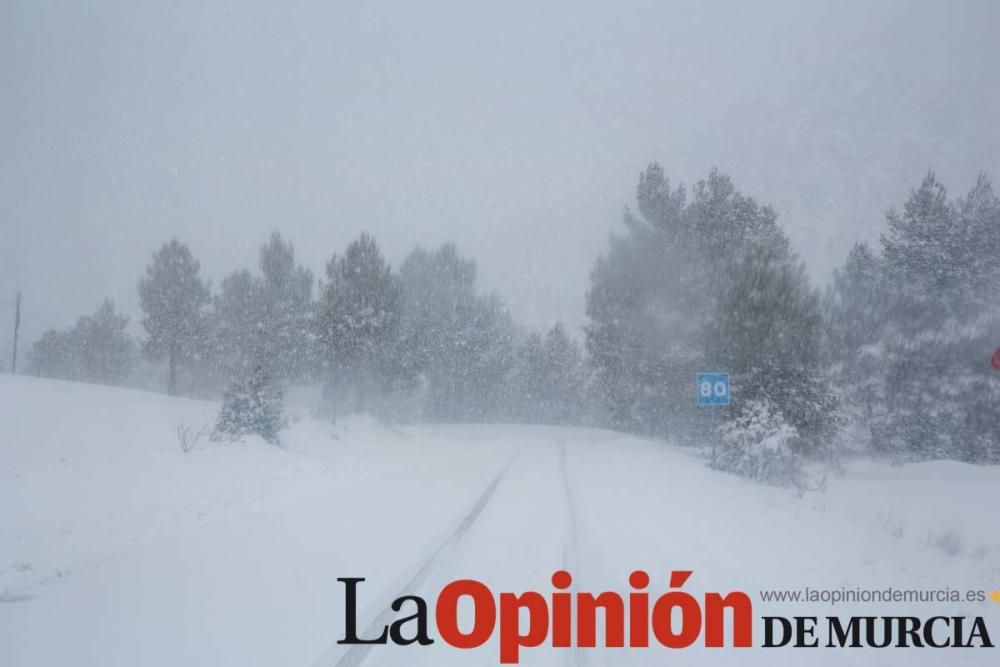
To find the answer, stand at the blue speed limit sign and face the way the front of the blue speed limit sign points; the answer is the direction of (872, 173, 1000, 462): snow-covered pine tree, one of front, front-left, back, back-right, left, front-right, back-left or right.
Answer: back-left

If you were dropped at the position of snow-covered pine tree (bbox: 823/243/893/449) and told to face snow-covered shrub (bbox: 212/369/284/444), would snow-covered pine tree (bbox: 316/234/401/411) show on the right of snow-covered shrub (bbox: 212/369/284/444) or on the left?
right

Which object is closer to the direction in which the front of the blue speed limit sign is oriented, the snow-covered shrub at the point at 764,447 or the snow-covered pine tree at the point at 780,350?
the snow-covered shrub

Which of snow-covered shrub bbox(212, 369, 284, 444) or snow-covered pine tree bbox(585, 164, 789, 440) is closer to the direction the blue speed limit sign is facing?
the snow-covered shrub

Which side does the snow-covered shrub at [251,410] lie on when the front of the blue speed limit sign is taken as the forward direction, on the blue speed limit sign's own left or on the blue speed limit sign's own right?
on the blue speed limit sign's own right

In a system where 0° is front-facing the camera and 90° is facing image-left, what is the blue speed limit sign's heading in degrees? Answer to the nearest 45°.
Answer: approximately 0°

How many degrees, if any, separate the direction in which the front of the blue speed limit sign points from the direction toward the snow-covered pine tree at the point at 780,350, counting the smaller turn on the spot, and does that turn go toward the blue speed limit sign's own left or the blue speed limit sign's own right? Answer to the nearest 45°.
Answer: approximately 135° to the blue speed limit sign's own left

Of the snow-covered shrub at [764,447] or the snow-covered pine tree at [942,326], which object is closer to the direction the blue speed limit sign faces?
the snow-covered shrub
